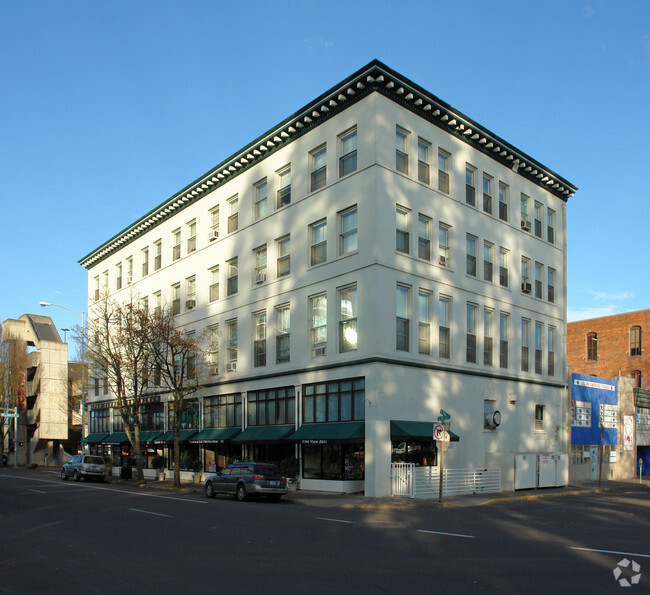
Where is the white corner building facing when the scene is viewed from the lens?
facing the viewer and to the left of the viewer

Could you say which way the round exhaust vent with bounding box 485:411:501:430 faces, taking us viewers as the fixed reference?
facing the viewer and to the right of the viewer

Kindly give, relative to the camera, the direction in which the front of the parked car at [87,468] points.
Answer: facing away from the viewer and to the left of the viewer

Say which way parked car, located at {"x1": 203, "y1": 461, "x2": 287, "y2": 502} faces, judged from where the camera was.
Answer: facing away from the viewer and to the left of the viewer

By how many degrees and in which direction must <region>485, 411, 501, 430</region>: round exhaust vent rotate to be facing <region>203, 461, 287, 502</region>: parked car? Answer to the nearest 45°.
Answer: approximately 90° to its right

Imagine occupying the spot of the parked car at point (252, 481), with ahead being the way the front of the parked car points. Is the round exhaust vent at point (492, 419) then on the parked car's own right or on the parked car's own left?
on the parked car's own right
